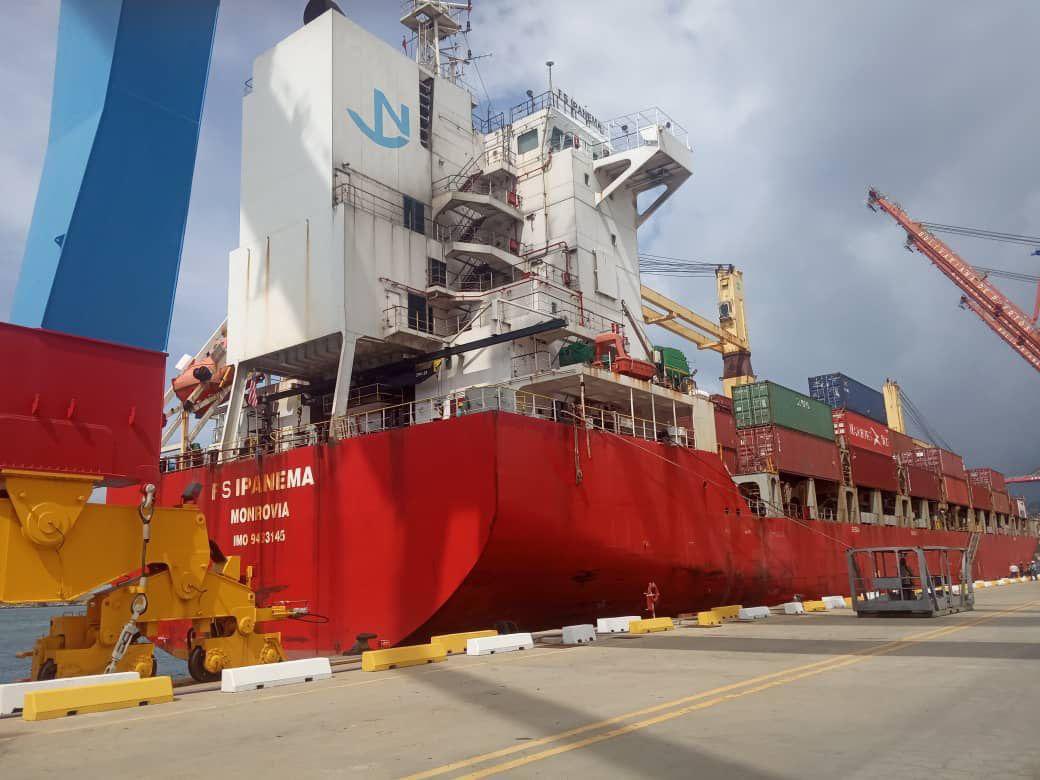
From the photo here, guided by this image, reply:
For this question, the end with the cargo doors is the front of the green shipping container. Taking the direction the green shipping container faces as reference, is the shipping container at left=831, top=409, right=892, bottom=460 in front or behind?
behind

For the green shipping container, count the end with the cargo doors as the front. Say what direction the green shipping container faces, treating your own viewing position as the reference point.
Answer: facing the viewer and to the left of the viewer

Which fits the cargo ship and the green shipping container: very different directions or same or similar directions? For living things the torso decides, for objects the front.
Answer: very different directions

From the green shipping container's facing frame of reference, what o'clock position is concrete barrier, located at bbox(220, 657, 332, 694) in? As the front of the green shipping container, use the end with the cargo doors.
The concrete barrier is roughly at 11 o'clock from the green shipping container.

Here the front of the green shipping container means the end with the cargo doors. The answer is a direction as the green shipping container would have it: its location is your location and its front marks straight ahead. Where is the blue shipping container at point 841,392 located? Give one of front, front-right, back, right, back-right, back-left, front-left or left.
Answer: back-right

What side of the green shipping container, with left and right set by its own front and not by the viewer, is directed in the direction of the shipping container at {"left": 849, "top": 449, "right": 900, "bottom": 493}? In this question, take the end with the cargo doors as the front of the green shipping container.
back

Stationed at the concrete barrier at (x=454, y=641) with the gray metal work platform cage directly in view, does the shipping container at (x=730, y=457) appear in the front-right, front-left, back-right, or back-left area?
front-left

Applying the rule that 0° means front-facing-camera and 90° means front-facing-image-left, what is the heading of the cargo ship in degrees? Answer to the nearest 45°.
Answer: approximately 225°

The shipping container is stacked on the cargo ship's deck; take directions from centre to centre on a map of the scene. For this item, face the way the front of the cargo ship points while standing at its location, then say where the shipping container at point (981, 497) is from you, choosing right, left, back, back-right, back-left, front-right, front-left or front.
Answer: front

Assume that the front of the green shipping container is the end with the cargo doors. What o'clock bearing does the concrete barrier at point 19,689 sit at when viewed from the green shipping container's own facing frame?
The concrete barrier is roughly at 11 o'clock from the green shipping container.
